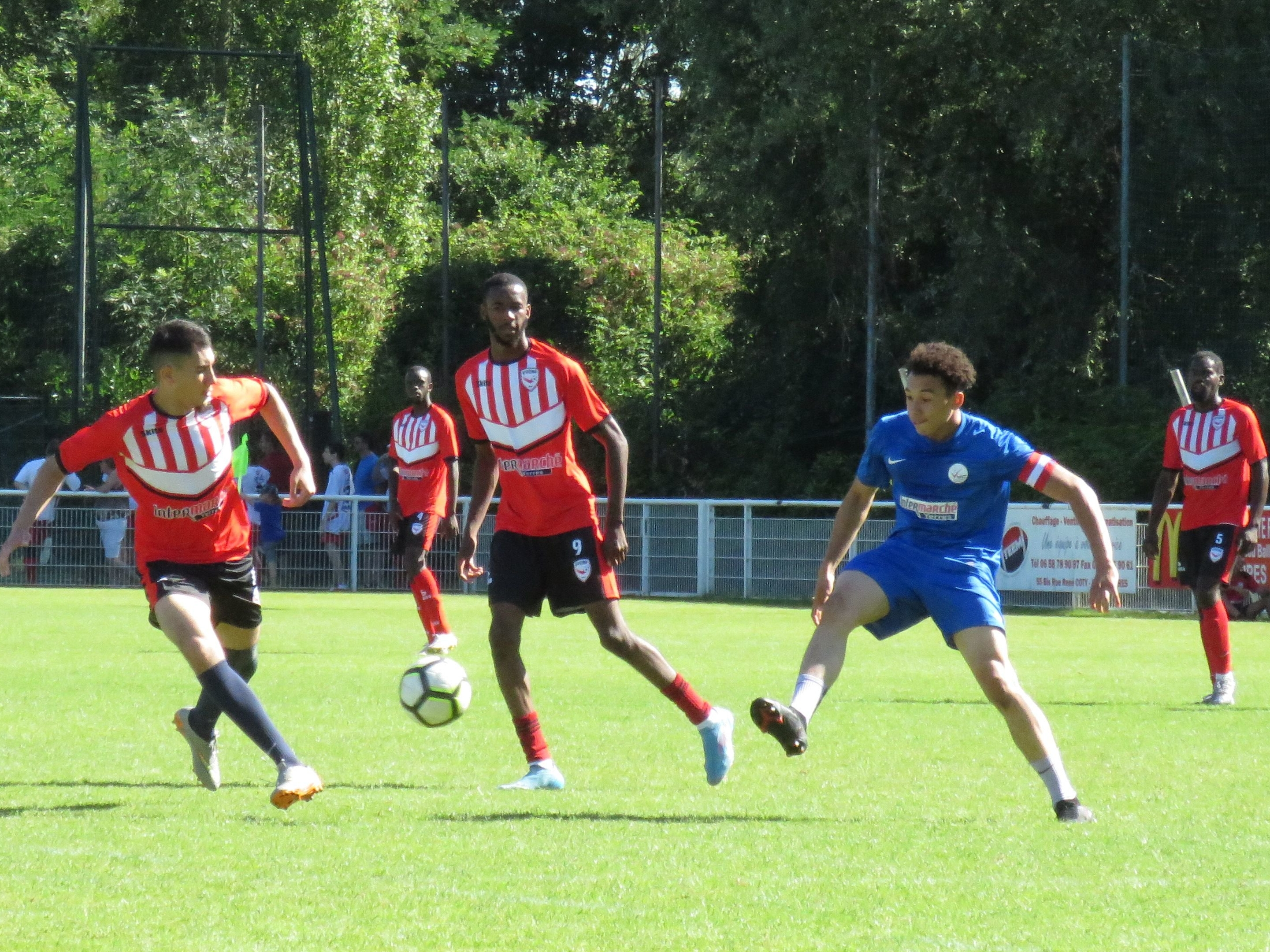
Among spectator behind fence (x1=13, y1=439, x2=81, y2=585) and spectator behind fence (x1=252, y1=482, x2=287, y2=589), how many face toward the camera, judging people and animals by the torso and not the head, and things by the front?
2

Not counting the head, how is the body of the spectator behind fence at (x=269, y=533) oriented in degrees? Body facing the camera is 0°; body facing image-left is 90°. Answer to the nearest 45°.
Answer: approximately 0°

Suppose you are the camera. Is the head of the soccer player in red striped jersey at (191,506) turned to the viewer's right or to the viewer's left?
to the viewer's right

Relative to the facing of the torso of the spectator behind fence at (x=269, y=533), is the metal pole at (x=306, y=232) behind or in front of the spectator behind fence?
behind

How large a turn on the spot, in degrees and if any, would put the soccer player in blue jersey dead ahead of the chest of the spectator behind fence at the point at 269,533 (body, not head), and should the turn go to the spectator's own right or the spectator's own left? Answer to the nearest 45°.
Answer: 0° — they already face them

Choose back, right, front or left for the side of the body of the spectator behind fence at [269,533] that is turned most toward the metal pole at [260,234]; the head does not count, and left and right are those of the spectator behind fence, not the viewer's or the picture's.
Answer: back

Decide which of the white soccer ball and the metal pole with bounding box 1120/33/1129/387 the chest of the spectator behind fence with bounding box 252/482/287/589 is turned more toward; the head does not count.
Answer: the white soccer ball

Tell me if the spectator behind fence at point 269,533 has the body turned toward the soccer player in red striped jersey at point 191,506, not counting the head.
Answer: yes

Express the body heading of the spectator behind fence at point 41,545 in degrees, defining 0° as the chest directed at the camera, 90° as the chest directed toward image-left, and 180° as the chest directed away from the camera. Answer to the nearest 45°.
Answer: approximately 0°

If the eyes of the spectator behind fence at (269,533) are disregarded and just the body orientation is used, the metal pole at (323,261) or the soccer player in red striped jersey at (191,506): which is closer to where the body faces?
the soccer player in red striped jersey
